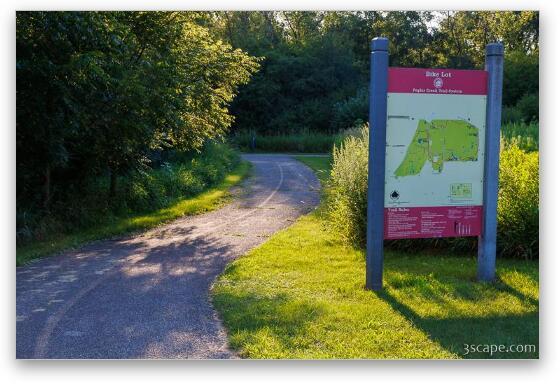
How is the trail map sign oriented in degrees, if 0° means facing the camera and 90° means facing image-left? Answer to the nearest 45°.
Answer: approximately 0°

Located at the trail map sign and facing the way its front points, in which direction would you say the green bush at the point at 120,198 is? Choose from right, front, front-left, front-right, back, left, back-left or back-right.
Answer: back-right

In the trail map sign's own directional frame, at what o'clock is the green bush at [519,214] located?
The green bush is roughly at 7 o'clock from the trail map sign.

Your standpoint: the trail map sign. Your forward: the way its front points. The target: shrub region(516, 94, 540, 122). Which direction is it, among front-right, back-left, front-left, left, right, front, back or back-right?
back

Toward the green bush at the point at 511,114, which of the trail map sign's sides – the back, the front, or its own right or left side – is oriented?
back

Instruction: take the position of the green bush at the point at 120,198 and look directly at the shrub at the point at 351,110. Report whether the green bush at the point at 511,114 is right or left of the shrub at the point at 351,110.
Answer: right

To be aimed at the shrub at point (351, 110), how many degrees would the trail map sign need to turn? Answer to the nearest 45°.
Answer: approximately 180°
